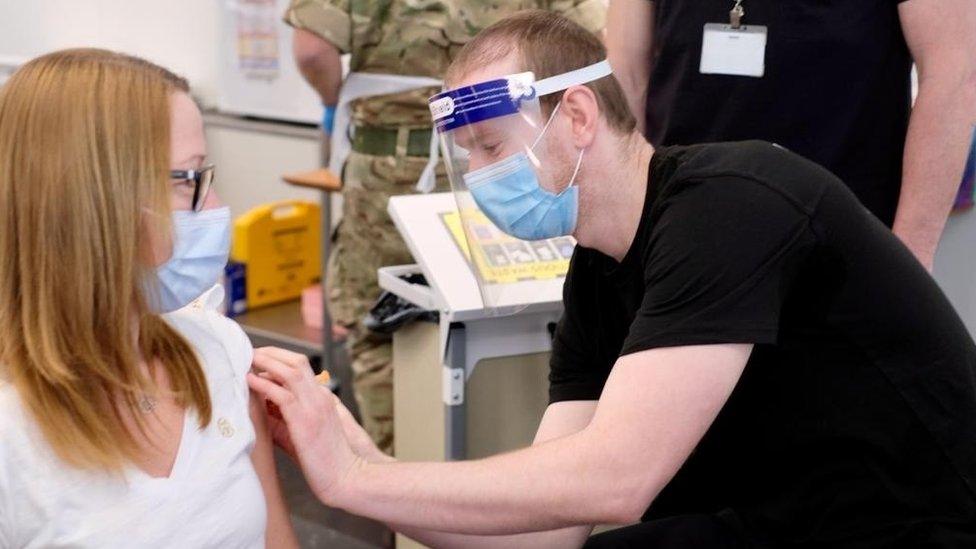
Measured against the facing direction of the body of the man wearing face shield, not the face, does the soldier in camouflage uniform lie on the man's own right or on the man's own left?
on the man's own right

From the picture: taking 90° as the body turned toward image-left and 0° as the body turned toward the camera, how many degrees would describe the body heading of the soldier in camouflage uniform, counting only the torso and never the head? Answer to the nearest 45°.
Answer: approximately 45°

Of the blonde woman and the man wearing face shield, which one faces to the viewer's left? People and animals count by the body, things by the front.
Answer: the man wearing face shield

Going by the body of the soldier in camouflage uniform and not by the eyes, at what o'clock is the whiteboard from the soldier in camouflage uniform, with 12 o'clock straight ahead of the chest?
The whiteboard is roughly at 4 o'clock from the soldier in camouflage uniform.

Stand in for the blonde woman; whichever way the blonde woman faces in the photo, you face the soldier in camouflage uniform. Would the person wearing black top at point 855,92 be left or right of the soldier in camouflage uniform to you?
right

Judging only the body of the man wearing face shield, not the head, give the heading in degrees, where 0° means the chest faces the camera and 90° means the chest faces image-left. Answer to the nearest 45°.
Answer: approximately 90°

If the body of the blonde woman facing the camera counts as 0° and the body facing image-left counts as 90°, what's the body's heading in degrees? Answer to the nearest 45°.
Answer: approximately 315°

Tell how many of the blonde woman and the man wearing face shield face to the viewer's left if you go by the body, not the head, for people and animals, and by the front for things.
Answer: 1

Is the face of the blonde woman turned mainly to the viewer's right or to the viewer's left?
to the viewer's right

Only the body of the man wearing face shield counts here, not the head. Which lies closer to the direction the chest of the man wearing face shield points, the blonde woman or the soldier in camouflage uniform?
the blonde woman

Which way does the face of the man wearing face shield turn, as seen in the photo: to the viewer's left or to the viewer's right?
to the viewer's left

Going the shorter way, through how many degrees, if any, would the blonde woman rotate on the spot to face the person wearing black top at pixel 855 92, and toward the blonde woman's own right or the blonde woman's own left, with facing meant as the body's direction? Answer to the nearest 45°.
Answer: approximately 45° to the blonde woman's own left

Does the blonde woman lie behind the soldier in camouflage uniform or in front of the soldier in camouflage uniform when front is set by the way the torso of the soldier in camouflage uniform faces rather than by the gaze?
in front

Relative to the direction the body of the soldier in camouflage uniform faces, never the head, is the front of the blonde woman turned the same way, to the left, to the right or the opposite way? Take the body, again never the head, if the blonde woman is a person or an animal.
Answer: to the left
